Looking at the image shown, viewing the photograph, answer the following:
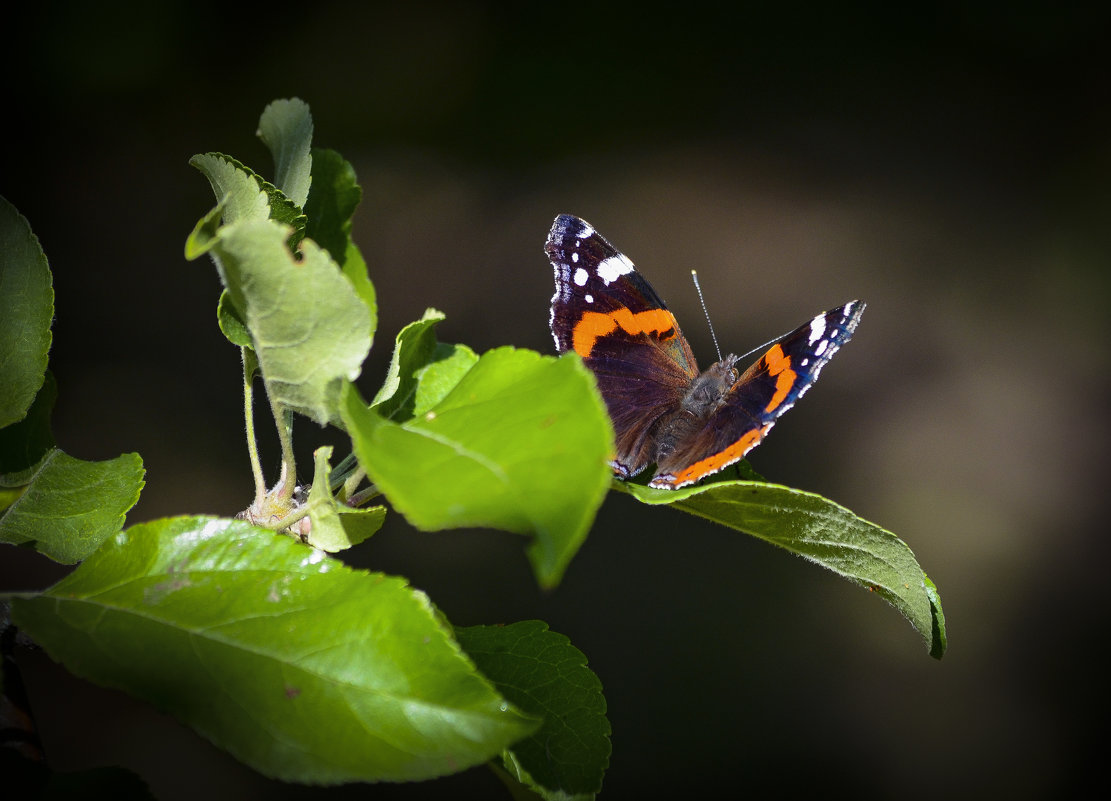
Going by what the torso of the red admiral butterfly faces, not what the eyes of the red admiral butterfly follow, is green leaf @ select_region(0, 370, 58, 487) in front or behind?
behind

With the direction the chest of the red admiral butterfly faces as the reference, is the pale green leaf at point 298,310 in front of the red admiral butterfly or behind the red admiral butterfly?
behind

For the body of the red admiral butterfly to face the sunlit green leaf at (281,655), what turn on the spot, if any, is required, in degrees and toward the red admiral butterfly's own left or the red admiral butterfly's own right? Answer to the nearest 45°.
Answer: approximately 135° to the red admiral butterfly's own right

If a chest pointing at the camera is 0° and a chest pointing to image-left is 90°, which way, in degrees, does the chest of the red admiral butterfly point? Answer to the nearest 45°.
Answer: approximately 225°

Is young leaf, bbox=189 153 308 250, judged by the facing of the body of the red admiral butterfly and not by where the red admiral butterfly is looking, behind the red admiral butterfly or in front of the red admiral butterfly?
behind
